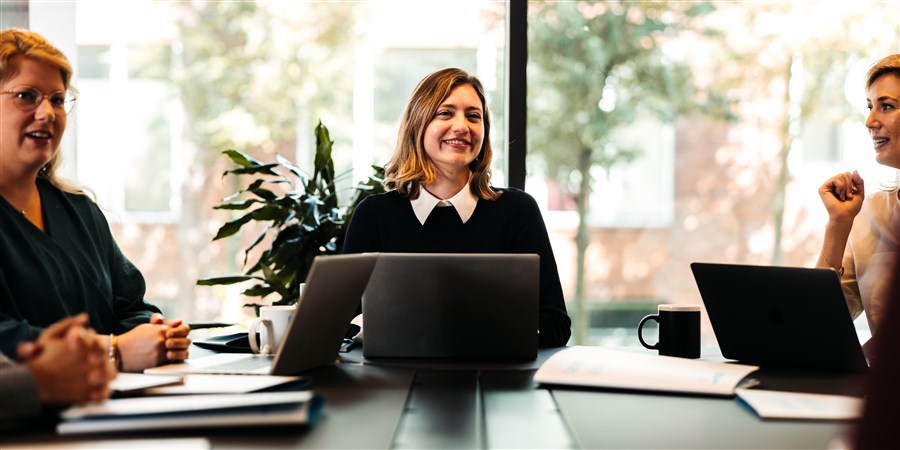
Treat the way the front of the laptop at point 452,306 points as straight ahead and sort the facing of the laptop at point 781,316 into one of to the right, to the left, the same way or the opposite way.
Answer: to the right

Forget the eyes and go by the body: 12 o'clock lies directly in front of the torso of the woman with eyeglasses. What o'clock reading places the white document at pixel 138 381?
The white document is roughly at 1 o'clock from the woman with eyeglasses.

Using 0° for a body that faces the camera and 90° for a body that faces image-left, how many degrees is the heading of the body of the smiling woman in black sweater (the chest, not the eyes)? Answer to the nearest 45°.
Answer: approximately 0°

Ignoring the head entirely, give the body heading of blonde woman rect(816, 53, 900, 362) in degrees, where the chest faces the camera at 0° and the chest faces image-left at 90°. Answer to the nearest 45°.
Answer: approximately 45°

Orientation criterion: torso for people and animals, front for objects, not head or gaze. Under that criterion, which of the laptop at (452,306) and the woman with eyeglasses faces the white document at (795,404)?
the woman with eyeglasses

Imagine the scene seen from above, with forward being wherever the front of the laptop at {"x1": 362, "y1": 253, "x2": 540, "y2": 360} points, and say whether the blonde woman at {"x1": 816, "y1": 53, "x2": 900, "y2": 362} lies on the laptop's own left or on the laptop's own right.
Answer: on the laptop's own right

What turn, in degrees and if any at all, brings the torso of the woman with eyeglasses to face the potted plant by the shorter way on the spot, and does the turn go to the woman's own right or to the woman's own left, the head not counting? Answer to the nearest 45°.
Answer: approximately 90° to the woman's own left

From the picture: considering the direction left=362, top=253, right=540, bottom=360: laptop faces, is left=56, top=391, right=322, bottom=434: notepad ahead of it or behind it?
behind

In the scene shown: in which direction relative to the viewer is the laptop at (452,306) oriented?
away from the camera

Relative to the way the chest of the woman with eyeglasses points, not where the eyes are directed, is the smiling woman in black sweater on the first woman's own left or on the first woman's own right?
on the first woman's own left

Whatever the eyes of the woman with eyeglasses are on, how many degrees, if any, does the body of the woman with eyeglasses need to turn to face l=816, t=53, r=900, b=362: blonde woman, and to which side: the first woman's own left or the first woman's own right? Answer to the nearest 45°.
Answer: approximately 45° to the first woman's own left

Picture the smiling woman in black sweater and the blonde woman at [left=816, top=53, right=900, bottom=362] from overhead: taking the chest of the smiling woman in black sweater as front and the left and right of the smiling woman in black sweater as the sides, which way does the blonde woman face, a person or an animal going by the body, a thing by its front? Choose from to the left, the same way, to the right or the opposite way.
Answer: to the right
